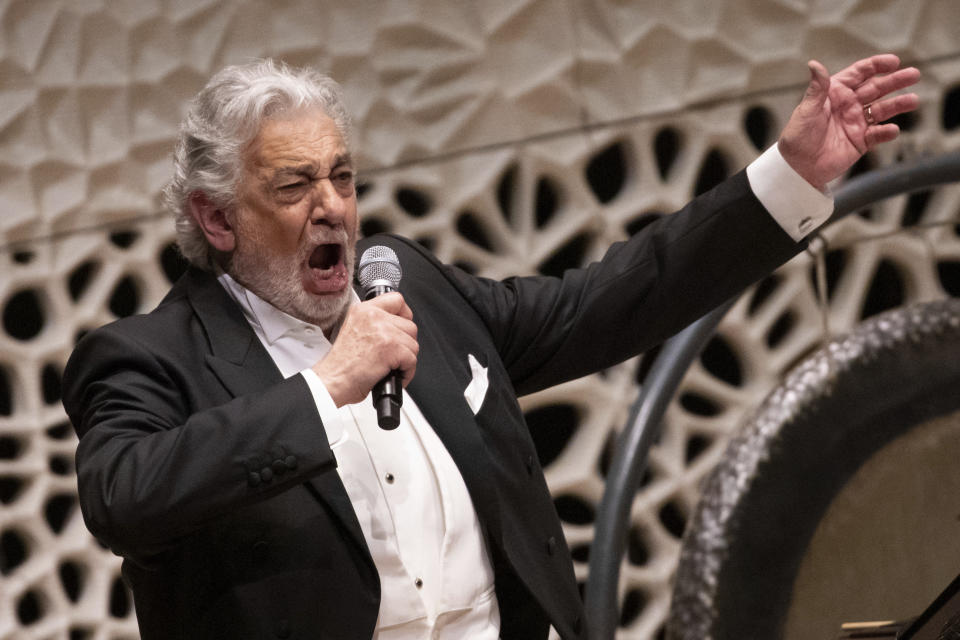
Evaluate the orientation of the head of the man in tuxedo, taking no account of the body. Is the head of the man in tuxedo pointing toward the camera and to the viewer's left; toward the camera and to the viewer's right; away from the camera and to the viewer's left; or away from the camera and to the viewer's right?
toward the camera and to the viewer's right

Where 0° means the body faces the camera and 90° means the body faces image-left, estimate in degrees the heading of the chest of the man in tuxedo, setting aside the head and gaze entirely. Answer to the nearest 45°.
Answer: approximately 315°

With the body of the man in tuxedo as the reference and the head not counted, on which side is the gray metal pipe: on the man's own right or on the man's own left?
on the man's own left
